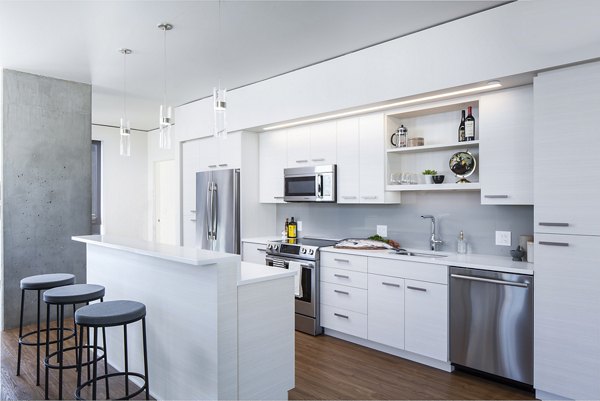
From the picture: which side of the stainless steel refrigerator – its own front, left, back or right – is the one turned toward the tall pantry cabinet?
left

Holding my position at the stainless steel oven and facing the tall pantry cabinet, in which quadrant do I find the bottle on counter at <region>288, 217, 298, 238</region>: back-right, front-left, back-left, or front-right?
back-left

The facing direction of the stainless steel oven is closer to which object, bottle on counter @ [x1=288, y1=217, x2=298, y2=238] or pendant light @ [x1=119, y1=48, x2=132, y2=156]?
the pendant light

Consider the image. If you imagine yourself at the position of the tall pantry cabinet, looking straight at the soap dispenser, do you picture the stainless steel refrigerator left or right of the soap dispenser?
left

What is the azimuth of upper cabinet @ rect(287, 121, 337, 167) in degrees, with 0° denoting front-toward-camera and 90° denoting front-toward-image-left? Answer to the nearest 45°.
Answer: approximately 45°

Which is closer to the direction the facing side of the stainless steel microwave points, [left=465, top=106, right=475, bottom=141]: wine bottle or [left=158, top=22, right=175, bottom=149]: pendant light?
the pendant light

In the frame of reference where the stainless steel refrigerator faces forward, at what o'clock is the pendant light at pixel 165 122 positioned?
The pendant light is roughly at 11 o'clock from the stainless steel refrigerator.

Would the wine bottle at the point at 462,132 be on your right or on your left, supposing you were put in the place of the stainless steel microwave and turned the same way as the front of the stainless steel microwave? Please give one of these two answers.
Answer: on your left

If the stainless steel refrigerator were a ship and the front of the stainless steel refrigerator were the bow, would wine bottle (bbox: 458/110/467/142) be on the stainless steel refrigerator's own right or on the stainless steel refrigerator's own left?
on the stainless steel refrigerator's own left

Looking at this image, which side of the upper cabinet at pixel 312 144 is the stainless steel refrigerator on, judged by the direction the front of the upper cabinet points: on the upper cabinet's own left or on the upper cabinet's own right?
on the upper cabinet's own right

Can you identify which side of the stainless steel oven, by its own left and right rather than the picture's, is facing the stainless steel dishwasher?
left

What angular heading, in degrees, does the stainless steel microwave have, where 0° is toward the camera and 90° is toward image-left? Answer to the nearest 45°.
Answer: approximately 45°
